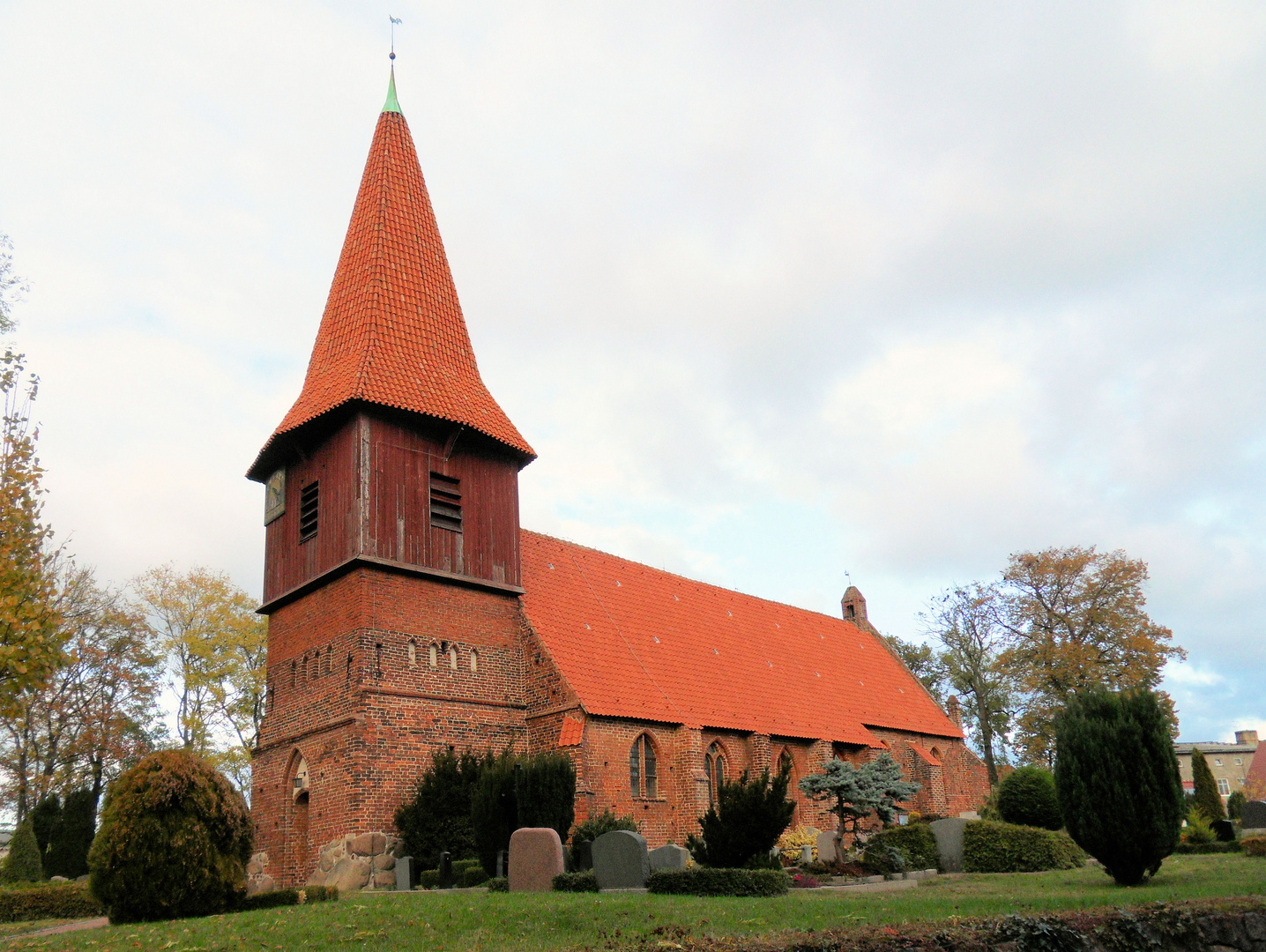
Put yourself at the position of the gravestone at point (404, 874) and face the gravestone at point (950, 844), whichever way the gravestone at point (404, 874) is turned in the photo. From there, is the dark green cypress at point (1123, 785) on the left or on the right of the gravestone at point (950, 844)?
right

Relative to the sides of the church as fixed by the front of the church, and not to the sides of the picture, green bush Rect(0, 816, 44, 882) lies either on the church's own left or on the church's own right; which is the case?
on the church's own right

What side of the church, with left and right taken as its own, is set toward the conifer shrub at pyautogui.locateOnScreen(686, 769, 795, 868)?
left

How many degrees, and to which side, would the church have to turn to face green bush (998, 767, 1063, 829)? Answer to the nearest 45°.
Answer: approximately 135° to its left

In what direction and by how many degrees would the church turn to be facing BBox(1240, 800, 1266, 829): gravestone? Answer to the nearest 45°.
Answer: approximately 135° to its left
